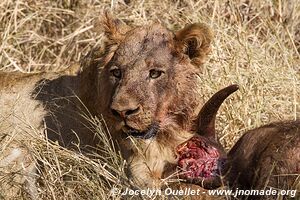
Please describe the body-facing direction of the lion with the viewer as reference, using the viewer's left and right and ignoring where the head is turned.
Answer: facing the viewer and to the right of the viewer
